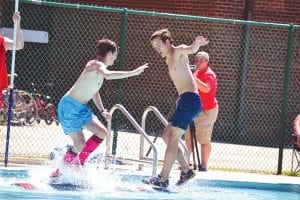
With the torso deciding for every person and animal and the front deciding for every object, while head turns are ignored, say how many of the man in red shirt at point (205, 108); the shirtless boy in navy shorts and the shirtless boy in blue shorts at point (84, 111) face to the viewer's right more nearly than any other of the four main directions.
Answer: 1

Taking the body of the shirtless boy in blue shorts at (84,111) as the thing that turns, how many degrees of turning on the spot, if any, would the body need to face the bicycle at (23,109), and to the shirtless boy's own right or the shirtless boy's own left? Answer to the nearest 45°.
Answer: approximately 90° to the shirtless boy's own left

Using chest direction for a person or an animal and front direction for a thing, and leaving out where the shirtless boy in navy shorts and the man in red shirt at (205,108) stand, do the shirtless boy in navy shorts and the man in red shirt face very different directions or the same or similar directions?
same or similar directions

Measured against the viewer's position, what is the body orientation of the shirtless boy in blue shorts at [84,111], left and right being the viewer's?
facing to the right of the viewer

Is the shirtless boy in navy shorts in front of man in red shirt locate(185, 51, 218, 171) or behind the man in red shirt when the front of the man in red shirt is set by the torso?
in front

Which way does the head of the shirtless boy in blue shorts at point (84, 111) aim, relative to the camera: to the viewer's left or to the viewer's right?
to the viewer's right

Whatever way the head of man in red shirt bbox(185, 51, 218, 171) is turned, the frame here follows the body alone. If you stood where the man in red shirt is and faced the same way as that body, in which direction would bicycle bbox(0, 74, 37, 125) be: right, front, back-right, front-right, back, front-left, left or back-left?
right

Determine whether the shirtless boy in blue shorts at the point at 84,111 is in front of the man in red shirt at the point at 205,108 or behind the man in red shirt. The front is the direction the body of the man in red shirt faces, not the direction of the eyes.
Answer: in front

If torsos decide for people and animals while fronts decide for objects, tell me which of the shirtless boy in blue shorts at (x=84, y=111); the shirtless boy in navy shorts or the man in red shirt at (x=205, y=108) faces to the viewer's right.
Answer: the shirtless boy in blue shorts

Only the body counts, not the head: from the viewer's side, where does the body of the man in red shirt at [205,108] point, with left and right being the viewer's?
facing the viewer and to the left of the viewer

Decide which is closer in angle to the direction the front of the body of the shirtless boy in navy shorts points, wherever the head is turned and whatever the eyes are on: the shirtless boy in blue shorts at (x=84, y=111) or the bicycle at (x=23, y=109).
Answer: the shirtless boy in blue shorts

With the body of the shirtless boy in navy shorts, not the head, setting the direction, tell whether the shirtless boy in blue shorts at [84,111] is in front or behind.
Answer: in front

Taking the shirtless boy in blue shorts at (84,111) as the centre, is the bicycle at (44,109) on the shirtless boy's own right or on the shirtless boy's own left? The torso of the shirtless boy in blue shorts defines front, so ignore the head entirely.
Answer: on the shirtless boy's own left

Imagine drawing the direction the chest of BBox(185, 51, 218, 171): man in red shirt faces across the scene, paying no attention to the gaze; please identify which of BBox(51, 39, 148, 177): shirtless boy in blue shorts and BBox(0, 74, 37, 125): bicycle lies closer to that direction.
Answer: the shirtless boy in blue shorts
